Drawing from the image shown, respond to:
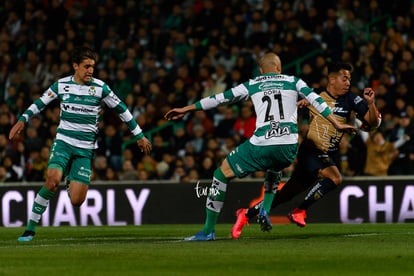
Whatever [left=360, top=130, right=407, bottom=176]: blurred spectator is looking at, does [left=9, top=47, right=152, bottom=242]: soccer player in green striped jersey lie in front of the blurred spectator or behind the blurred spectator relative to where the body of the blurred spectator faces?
in front

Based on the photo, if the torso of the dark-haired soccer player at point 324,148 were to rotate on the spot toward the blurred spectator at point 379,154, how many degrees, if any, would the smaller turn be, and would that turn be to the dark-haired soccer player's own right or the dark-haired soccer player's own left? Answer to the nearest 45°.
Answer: approximately 135° to the dark-haired soccer player's own left

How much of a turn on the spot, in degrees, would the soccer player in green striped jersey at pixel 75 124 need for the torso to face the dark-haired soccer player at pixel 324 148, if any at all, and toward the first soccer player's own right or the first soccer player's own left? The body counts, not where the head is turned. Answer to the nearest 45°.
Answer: approximately 90° to the first soccer player's own left

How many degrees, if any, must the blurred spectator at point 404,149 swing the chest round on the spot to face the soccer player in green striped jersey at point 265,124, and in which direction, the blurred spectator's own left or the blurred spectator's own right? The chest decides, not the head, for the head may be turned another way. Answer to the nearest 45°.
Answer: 0° — they already face them

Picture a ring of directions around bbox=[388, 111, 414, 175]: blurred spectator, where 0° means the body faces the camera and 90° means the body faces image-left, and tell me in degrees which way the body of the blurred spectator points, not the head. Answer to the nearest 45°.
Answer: approximately 0°

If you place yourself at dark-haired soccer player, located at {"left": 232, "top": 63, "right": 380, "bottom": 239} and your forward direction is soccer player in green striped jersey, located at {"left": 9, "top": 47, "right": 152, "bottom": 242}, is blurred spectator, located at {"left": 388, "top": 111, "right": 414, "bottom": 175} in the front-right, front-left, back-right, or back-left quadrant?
back-right

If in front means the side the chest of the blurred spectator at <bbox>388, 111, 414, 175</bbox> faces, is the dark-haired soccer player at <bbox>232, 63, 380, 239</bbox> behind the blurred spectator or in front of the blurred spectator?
in front

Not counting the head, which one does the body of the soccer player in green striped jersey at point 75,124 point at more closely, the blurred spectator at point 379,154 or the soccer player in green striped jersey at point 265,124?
the soccer player in green striped jersey

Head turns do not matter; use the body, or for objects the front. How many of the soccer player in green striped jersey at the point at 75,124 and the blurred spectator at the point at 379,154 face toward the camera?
2

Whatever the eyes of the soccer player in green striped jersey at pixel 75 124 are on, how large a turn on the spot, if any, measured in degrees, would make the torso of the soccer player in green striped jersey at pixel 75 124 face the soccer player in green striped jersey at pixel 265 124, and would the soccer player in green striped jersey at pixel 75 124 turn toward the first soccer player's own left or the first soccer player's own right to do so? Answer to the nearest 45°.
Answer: approximately 45° to the first soccer player's own left

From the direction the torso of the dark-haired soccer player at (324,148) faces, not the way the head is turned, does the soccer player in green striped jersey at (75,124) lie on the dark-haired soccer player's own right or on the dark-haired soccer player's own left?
on the dark-haired soccer player's own right

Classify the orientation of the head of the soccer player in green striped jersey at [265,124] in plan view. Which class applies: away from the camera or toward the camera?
away from the camera

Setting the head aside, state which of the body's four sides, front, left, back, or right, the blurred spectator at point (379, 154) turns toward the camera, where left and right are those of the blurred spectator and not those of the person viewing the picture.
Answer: front

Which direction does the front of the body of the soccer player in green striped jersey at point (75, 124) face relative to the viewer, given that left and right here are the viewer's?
facing the viewer

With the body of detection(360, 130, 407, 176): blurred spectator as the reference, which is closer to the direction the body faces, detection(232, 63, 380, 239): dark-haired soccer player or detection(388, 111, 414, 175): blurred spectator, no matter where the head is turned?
the dark-haired soccer player
